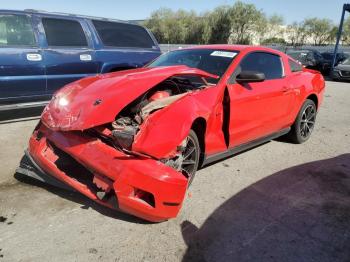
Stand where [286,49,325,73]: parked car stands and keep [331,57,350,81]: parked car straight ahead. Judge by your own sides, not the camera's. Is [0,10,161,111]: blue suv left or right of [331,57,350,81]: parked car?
right

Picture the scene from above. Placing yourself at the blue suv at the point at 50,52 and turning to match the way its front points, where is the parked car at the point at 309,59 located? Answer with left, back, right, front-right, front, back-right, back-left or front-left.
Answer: back-right

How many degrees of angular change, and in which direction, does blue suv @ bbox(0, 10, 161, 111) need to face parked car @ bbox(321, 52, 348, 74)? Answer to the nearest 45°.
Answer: approximately 135° to its right

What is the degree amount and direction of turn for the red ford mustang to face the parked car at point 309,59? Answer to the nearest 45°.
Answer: approximately 180°

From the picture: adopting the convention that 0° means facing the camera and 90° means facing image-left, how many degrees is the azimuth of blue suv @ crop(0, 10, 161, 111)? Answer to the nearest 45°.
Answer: approximately 90°

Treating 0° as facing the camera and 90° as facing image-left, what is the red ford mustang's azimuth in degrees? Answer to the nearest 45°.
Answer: approximately 45°

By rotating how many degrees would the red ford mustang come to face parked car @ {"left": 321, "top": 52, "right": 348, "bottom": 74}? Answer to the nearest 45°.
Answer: approximately 180°
